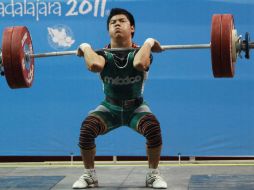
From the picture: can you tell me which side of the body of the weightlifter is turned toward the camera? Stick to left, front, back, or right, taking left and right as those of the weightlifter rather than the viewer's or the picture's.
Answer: front

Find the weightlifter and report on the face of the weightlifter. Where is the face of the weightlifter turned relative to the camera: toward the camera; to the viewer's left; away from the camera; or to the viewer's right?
toward the camera
